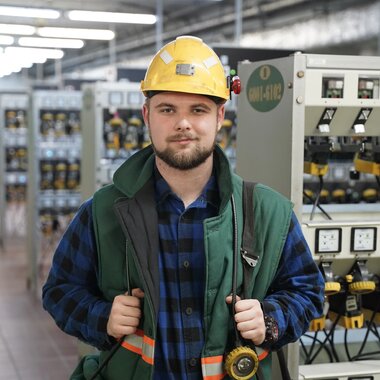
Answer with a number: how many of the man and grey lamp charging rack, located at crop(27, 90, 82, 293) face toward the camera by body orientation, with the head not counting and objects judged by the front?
2

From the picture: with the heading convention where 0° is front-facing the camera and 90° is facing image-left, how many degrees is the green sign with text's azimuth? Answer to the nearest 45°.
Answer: approximately 45°

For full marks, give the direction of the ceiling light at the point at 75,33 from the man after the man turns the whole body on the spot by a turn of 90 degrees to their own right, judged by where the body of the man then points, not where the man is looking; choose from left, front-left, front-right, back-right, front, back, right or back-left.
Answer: right

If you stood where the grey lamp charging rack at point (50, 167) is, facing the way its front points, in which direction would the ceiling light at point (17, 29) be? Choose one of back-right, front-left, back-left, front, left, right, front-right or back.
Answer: back
